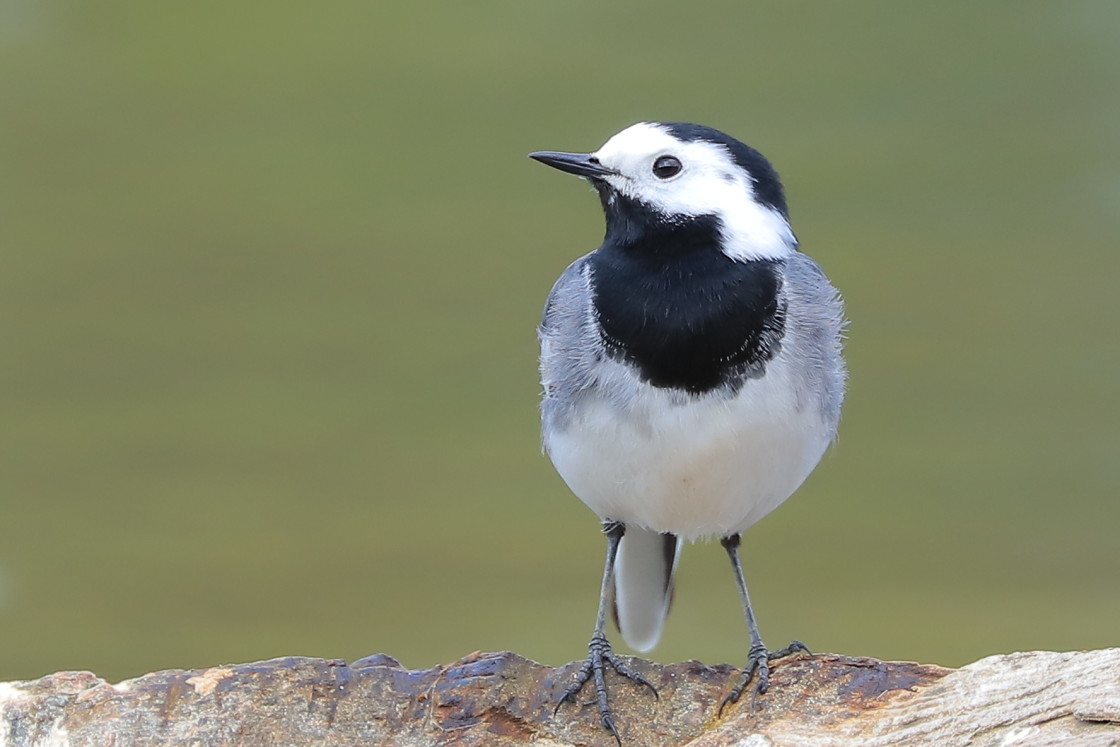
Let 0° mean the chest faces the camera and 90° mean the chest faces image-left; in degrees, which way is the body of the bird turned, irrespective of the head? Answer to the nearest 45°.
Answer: approximately 0°
